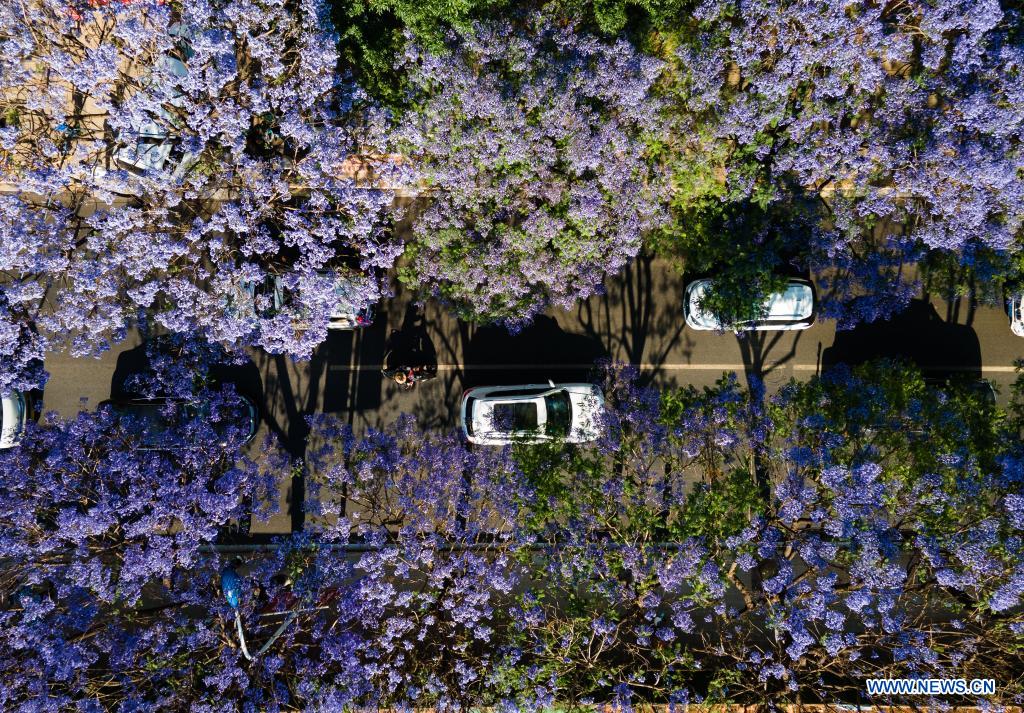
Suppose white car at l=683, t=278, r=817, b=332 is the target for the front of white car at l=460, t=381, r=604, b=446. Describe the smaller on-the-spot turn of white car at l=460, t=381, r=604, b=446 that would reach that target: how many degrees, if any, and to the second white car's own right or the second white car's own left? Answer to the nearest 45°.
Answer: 0° — it already faces it

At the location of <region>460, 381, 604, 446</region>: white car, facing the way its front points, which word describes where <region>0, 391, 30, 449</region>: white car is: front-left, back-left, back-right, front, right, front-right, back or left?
back

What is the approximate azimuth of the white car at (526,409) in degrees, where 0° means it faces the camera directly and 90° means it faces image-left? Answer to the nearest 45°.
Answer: approximately 270°

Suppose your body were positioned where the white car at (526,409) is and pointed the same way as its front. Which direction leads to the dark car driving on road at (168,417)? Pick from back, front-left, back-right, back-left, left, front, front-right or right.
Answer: back

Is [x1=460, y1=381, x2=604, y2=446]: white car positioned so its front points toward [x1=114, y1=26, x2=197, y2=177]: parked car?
no

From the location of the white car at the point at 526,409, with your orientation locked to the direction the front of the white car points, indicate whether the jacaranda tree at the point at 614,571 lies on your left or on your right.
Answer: on your right

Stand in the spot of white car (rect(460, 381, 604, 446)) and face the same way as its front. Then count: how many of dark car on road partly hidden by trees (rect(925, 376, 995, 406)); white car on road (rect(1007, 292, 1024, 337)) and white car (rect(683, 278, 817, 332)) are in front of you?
3
